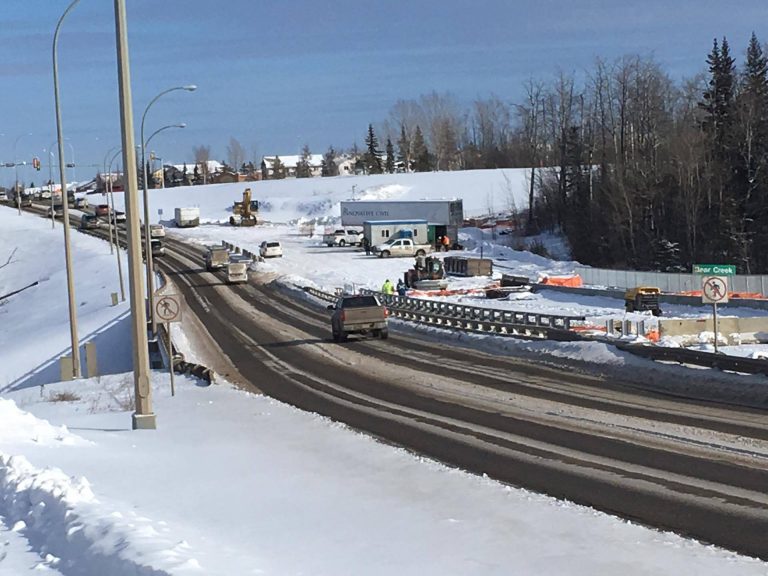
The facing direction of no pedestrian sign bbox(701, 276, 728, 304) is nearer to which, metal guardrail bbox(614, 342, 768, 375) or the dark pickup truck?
the metal guardrail

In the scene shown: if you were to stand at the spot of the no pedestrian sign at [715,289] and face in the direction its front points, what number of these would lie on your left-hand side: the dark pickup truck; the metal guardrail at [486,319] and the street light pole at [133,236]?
0

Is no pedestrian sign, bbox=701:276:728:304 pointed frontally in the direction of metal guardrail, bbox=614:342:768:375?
yes

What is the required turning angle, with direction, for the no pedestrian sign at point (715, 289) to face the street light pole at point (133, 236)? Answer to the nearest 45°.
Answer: approximately 45° to its right

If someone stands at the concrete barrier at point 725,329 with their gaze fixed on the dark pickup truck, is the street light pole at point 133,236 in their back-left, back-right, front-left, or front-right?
front-left

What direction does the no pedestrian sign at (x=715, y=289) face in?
toward the camera

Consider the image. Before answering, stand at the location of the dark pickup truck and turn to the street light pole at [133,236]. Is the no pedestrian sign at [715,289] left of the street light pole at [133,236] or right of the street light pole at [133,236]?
left

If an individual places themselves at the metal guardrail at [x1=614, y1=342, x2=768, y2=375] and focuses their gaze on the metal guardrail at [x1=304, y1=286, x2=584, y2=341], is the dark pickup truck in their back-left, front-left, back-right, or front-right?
front-left

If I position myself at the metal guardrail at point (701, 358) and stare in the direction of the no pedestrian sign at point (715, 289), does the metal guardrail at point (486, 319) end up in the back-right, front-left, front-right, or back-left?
front-left

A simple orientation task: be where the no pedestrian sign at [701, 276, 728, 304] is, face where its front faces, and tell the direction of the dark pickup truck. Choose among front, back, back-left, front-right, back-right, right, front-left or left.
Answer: back-right

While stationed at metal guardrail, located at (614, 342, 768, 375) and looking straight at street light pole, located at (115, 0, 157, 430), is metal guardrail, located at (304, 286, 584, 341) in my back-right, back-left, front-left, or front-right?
front-right

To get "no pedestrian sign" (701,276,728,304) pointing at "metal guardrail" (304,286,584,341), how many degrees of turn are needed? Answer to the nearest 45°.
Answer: approximately 135° to its right
